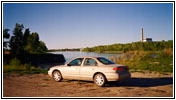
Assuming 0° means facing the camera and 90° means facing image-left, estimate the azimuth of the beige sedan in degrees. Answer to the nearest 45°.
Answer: approximately 135°
